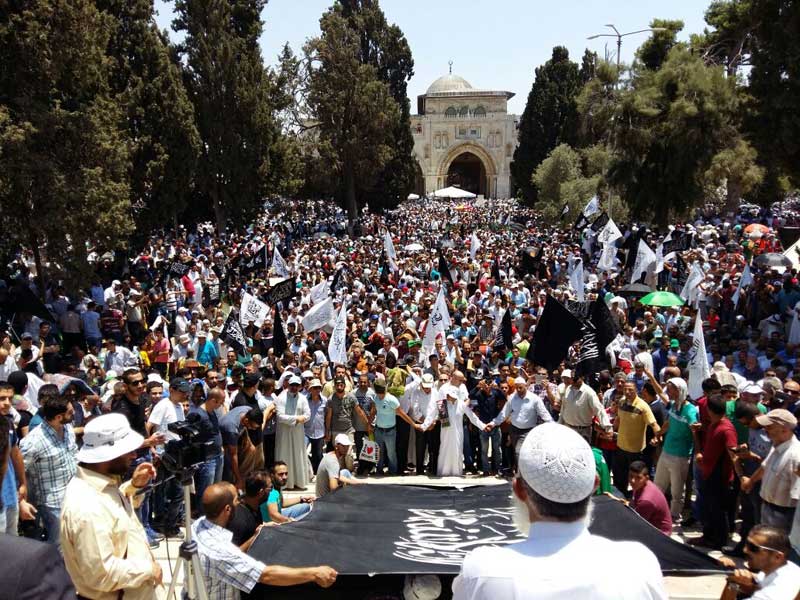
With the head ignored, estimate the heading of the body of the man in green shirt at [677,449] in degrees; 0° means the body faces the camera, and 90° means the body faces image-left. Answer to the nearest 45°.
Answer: approximately 45°

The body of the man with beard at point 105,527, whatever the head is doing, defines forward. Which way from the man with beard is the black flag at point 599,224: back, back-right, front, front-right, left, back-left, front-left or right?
front-left

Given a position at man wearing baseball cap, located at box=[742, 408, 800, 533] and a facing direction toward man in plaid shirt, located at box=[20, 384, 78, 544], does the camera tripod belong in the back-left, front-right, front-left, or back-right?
front-left

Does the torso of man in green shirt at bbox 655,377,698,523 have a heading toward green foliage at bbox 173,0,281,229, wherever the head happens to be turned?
no

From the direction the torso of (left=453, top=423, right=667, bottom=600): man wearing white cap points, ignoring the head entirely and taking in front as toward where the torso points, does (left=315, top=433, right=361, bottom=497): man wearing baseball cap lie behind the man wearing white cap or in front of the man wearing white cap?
in front

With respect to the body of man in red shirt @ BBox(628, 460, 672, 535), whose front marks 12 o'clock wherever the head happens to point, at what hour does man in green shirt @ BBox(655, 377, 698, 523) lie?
The man in green shirt is roughly at 5 o'clock from the man in red shirt.

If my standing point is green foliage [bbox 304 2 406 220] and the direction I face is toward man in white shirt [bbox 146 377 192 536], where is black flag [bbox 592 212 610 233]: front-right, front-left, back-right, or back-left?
front-left

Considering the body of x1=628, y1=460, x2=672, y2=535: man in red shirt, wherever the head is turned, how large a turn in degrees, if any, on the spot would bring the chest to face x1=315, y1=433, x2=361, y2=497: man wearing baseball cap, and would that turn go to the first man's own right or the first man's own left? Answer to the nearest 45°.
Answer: approximately 45° to the first man's own right

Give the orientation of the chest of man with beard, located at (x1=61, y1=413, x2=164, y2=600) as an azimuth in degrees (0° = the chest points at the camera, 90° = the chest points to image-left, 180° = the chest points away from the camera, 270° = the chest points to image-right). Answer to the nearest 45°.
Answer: approximately 270°

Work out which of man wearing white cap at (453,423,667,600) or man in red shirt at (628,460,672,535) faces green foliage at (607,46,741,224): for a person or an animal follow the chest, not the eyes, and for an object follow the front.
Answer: the man wearing white cap

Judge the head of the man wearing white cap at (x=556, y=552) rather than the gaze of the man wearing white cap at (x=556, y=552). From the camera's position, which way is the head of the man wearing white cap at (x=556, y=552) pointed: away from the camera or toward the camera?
away from the camera

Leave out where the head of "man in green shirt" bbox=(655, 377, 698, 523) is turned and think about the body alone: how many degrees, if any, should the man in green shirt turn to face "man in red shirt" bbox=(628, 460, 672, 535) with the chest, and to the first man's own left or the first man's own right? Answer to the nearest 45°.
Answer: approximately 45° to the first man's own left

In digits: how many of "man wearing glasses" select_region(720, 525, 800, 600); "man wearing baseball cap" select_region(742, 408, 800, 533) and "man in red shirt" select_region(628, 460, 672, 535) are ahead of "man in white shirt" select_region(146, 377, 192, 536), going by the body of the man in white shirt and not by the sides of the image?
3

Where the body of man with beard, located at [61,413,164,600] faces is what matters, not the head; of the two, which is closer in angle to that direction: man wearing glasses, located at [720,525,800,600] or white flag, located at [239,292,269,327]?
the man wearing glasses

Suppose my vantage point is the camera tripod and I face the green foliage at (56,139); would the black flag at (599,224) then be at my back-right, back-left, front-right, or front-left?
front-right

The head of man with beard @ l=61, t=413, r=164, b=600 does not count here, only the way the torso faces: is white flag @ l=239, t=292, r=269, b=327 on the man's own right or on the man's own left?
on the man's own left

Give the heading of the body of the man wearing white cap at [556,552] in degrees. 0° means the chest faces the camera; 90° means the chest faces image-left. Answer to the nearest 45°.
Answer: approximately 180°
